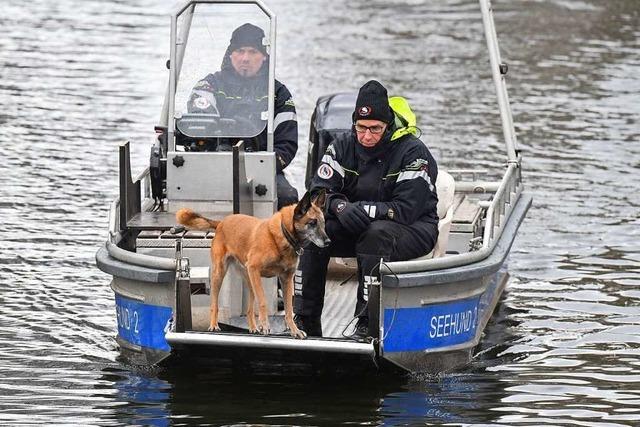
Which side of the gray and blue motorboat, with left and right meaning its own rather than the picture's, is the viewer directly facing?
front

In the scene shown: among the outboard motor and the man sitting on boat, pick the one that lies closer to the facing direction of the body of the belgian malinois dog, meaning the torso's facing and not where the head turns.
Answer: the man sitting on boat

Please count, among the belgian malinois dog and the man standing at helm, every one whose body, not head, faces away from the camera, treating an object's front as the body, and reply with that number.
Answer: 0

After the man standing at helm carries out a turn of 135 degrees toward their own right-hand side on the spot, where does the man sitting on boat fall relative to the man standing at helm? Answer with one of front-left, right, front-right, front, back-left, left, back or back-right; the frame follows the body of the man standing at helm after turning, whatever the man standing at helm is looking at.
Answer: back

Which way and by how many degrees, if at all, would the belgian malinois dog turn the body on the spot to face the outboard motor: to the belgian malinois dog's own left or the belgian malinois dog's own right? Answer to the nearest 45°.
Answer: approximately 135° to the belgian malinois dog's own left

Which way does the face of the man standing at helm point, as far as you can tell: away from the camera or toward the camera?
toward the camera

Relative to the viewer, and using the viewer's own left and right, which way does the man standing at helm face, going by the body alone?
facing the viewer
